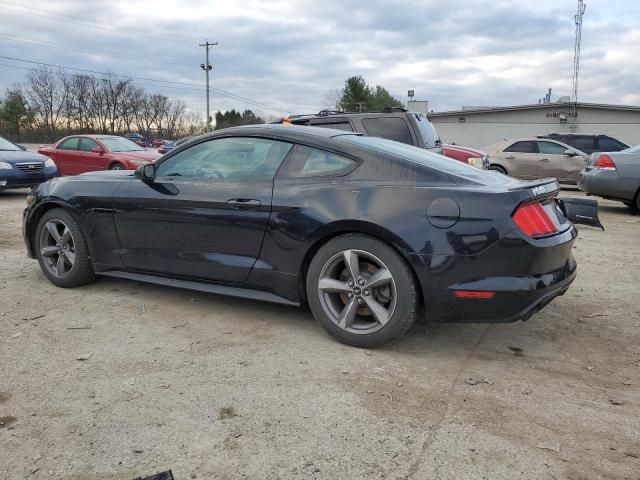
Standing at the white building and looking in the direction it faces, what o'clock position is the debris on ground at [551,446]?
The debris on ground is roughly at 12 o'clock from the white building.

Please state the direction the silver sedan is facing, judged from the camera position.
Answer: facing to the right of the viewer

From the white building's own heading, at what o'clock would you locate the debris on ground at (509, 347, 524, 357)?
The debris on ground is roughly at 12 o'clock from the white building.

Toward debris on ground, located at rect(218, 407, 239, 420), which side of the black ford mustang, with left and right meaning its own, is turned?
left

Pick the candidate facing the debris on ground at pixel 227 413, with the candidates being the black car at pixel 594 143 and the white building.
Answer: the white building

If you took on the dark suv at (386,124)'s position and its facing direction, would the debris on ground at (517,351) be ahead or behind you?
behind

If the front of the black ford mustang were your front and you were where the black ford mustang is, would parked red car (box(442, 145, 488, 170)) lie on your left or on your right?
on your right

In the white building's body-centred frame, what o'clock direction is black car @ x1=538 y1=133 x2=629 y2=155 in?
The black car is roughly at 12 o'clock from the white building.
